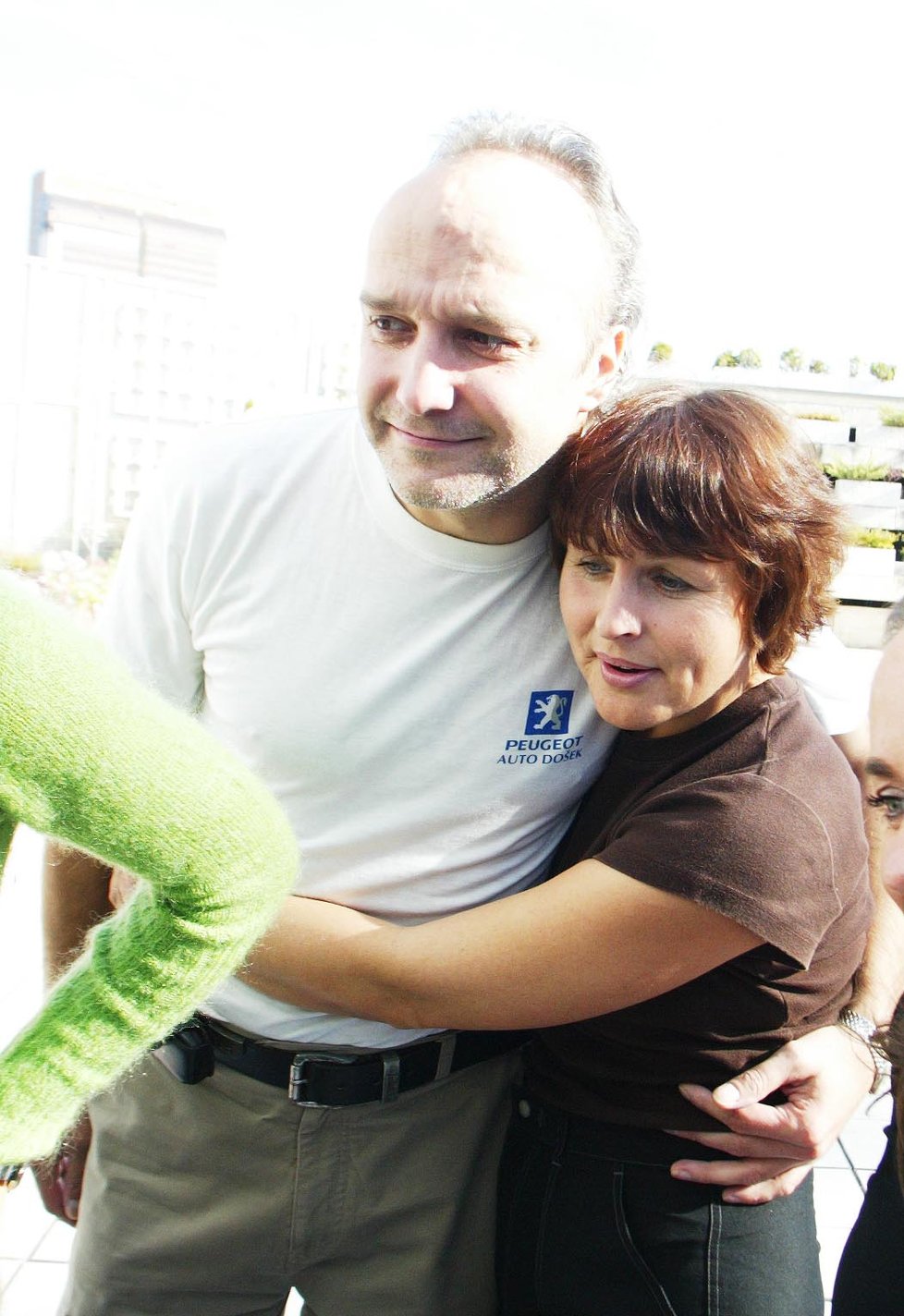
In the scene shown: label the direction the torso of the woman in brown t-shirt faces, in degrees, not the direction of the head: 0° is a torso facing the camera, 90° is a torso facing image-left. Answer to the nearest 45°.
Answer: approximately 45°

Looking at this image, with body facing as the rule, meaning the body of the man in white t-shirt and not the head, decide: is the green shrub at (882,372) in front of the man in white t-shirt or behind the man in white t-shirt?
behind

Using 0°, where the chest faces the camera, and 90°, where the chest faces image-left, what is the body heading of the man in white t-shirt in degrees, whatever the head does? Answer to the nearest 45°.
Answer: approximately 0°

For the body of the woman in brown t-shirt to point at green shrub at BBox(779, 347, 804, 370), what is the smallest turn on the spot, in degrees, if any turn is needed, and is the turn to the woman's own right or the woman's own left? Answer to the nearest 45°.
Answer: approximately 135° to the woman's own right

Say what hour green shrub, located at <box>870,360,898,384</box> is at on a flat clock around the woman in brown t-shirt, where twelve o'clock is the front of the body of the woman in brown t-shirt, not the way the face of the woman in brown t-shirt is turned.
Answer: The green shrub is roughly at 5 o'clock from the woman in brown t-shirt.

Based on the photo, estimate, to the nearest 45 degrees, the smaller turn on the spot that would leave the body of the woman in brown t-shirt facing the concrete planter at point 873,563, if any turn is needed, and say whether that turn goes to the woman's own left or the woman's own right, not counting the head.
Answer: approximately 135° to the woman's own right

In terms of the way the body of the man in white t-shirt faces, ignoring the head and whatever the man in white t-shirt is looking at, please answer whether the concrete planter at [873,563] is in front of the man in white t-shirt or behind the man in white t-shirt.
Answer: behind
